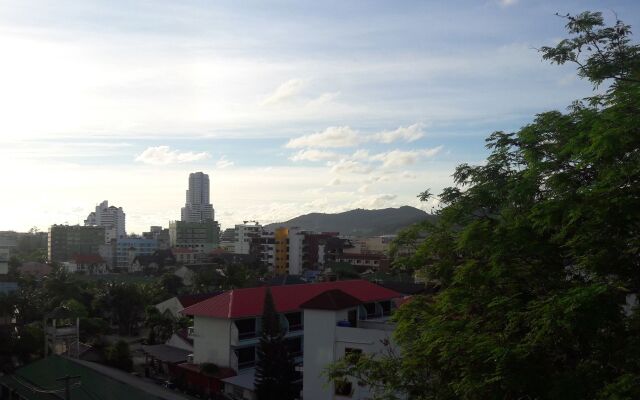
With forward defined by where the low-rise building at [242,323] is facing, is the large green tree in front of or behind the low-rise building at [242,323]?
in front

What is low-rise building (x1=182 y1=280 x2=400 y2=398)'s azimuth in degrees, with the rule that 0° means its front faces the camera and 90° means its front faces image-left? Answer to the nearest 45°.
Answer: approximately 315°

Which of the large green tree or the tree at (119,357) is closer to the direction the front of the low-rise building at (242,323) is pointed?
the large green tree

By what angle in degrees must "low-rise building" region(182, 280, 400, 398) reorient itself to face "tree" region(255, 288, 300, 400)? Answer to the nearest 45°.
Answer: approximately 45° to its right
